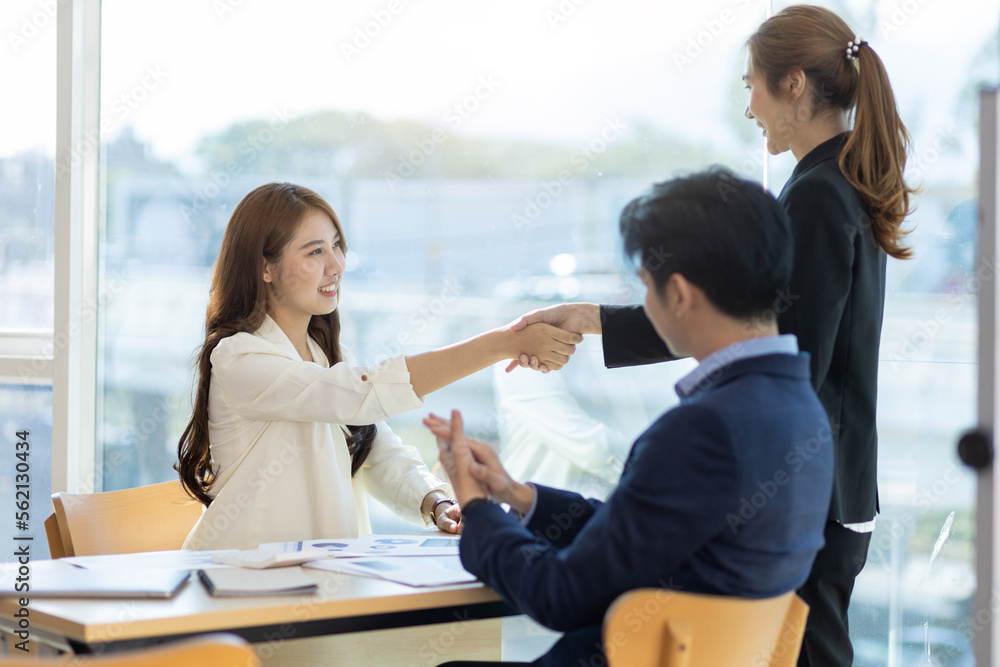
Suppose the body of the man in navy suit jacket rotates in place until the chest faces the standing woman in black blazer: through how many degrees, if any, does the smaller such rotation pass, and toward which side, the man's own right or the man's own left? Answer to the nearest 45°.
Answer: approximately 90° to the man's own right

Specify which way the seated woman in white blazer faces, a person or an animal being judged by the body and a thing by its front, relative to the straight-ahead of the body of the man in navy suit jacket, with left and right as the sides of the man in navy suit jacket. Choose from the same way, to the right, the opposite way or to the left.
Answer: the opposite way

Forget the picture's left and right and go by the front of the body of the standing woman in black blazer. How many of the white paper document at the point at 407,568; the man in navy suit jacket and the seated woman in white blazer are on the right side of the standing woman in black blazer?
0

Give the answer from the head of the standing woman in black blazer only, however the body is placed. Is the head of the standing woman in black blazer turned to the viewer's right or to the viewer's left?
to the viewer's left

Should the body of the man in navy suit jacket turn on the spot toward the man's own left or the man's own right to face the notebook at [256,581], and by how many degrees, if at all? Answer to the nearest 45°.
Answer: approximately 45° to the man's own left

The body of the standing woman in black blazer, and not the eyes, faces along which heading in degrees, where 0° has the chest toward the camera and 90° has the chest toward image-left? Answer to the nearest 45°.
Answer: approximately 135°

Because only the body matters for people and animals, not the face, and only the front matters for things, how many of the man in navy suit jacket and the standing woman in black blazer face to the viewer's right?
0

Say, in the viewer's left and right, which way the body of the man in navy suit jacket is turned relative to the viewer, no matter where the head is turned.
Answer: facing away from the viewer and to the left of the viewer

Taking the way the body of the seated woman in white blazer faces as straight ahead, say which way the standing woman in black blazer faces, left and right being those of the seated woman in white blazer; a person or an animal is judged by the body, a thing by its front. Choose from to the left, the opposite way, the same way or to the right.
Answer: the opposite way

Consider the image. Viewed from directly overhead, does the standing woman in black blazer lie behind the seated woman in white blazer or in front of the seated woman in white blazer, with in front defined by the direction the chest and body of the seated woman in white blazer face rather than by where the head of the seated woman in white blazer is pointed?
in front

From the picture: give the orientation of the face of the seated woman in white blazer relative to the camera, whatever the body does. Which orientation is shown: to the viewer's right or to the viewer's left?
to the viewer's right

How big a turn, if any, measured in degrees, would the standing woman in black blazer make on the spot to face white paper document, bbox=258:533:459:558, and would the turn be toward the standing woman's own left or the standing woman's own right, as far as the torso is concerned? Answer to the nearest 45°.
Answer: approximately 45° to the standing woman's own left

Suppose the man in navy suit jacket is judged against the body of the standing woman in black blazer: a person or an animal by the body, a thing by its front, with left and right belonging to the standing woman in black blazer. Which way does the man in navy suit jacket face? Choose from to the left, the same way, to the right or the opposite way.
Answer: the same way

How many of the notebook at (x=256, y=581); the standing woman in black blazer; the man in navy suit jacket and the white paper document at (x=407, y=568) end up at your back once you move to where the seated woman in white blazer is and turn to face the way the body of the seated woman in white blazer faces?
0

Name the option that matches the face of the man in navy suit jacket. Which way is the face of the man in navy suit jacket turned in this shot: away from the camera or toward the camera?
away from the camera

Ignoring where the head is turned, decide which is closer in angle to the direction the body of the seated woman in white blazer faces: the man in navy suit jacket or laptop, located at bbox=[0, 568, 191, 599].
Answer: the man in navy suit jacket

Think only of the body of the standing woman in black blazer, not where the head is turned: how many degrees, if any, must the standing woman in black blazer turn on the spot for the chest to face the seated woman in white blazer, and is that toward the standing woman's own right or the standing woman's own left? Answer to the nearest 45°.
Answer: approximately 45° to the standing woman's own left

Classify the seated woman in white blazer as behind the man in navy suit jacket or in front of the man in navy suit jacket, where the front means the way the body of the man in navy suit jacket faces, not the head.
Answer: in front
